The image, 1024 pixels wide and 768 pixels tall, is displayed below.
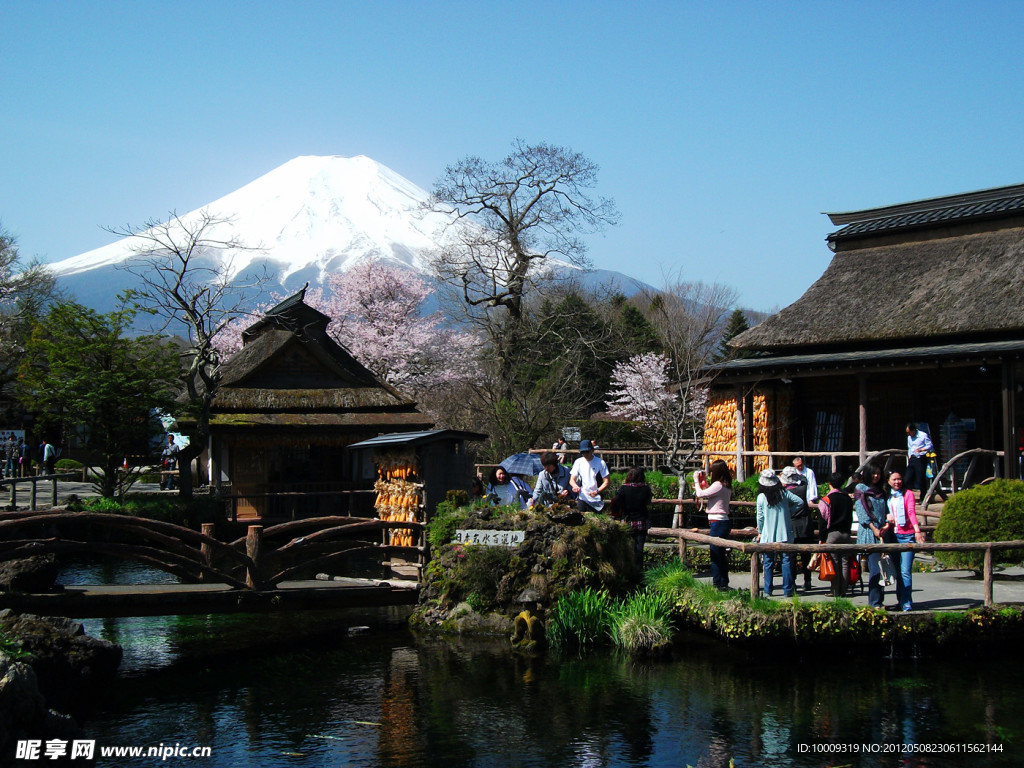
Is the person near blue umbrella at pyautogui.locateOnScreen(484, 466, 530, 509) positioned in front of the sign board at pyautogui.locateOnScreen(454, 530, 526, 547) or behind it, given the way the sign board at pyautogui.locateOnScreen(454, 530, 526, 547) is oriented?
behind

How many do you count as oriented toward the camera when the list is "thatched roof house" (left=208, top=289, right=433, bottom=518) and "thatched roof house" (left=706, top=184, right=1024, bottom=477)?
2

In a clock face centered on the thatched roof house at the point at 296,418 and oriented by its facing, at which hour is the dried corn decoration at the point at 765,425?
The dried corn decoration is roughly at 10 o'clock from the thatched roof house.

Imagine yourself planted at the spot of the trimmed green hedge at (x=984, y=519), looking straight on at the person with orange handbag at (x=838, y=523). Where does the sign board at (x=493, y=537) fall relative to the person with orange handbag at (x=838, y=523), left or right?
right

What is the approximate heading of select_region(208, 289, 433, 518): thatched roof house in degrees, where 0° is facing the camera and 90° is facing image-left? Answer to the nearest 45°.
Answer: approximately 0°

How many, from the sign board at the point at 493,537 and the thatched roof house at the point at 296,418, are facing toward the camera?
2

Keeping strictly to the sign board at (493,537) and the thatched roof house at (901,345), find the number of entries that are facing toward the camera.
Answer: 2

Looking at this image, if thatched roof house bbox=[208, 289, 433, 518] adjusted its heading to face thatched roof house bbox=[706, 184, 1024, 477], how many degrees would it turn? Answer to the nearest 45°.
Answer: approximately 45° to its left
